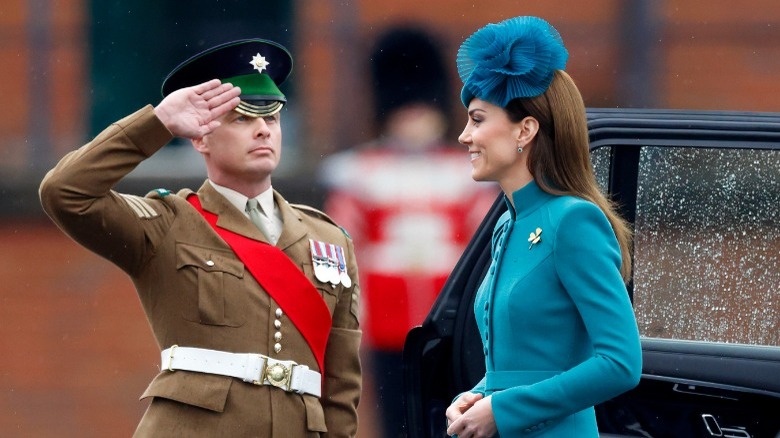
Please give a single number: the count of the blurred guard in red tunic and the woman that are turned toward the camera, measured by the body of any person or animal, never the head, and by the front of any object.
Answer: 1

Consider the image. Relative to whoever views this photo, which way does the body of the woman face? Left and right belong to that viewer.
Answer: facing to the left of the viewer

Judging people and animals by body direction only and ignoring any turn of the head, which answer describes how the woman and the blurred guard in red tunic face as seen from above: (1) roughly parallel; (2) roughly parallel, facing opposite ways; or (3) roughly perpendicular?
roughly perpendicular

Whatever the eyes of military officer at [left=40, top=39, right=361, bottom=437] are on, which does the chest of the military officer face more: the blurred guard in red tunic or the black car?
the black car

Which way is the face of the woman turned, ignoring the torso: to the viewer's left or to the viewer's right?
to the viewer's left

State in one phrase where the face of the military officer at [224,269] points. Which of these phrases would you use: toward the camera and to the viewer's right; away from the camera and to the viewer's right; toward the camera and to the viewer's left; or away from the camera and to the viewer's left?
toward the camera and to the viewer's right

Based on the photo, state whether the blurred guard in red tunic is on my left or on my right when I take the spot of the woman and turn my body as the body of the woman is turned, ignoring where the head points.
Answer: on my right

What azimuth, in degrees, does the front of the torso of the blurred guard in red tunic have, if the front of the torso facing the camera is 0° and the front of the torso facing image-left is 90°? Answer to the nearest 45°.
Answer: approximately 0°

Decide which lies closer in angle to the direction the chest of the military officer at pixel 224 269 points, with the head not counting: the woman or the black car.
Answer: the woman
